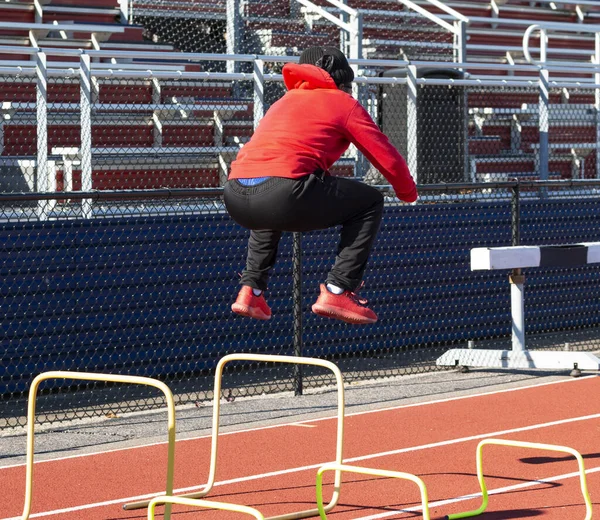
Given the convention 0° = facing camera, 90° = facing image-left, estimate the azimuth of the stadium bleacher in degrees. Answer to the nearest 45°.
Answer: approximately 0°

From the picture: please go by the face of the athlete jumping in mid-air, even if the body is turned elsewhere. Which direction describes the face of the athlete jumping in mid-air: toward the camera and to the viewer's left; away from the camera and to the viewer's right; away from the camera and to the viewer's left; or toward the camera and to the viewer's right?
away from the camera and to the viewer's right

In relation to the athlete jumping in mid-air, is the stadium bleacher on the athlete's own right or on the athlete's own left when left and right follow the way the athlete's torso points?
on the athlete's own left

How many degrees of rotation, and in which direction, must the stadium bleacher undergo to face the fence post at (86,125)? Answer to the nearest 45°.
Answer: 0° — it already faces it

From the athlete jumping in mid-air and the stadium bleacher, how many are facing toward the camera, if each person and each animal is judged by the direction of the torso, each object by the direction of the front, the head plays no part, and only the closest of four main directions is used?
1

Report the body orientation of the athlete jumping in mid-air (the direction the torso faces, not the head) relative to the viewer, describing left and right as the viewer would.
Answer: facing away from the viewer and to the right of the viewer

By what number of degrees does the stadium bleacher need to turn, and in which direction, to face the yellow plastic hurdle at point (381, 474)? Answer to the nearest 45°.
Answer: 0° — it already faces it
